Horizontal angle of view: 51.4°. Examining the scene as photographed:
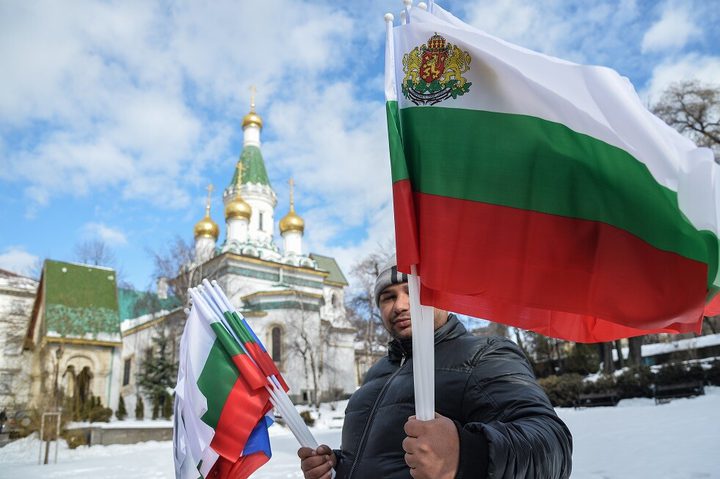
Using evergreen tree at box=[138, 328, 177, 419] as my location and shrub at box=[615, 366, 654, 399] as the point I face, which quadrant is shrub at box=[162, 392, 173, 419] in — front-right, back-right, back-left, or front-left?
front-right

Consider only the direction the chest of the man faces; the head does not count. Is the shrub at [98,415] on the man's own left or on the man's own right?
on the man's own right

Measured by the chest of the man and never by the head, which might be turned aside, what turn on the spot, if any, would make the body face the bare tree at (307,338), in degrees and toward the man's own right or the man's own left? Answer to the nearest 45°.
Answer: approximately 135° to the man's own right

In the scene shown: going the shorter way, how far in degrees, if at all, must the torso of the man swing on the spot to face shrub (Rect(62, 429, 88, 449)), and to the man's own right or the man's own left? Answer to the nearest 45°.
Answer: approximately 90° to the man's own right

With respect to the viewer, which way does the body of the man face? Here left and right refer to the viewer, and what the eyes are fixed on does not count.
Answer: facing the viewer and to the left of the viewer

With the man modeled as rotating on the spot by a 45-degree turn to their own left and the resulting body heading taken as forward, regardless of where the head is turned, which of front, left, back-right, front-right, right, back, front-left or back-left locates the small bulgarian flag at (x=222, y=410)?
back-right
